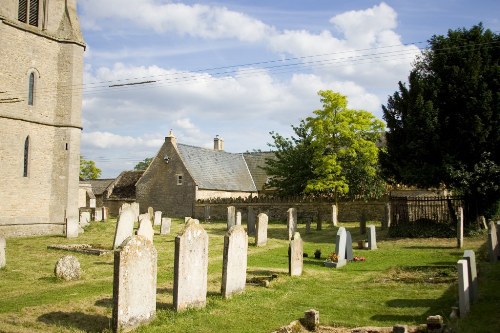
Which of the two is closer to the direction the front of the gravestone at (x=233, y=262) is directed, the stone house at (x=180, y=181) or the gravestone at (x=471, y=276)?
the gravestone

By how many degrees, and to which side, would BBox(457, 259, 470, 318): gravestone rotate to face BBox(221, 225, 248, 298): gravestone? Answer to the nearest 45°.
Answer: approximately 135° to its right

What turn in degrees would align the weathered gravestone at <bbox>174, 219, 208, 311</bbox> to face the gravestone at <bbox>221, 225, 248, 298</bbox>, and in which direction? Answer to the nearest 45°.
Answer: approximately 90° to its left

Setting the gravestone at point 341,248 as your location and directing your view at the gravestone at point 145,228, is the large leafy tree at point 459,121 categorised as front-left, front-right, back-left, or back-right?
back-right

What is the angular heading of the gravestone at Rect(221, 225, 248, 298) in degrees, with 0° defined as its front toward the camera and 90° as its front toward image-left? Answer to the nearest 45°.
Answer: approximately 315°

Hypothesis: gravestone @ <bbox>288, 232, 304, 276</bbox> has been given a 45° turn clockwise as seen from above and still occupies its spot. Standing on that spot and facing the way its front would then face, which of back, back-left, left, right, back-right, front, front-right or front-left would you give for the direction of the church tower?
back-right

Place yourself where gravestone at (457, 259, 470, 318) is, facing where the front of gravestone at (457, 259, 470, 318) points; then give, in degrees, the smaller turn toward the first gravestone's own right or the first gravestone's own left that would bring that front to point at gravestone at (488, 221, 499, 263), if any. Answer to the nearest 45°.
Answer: approximately 135° to the first gravestone's own left

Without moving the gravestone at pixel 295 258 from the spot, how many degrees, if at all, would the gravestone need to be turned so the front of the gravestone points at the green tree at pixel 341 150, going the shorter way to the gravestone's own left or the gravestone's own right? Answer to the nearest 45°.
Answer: approximately 135° to the gravestone's own left

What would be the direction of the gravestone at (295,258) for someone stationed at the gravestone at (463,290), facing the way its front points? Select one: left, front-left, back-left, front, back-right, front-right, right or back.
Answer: back

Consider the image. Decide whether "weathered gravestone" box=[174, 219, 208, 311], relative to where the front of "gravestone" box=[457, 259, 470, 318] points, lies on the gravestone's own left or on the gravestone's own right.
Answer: on the gravestone's own right

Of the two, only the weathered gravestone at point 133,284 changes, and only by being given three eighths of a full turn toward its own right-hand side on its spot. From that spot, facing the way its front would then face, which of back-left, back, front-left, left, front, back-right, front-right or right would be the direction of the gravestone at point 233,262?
back-right

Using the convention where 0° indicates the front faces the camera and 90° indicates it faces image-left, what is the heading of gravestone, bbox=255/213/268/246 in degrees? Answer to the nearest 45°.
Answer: approximately 315°
